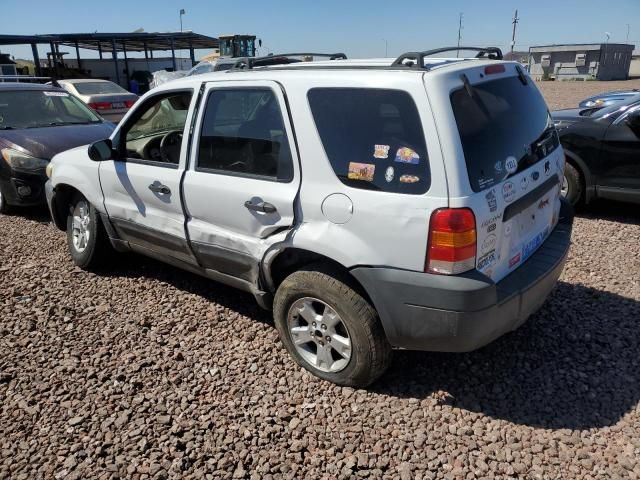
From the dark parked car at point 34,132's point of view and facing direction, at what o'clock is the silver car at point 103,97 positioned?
The silver car is roughly at 8 o'clock from the dark parked car.

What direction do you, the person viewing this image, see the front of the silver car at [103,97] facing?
facing away from the viewer and to the left of the viewer

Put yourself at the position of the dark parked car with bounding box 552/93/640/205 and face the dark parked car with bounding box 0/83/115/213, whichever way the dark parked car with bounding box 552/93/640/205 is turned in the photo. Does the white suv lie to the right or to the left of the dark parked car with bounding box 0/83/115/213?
left

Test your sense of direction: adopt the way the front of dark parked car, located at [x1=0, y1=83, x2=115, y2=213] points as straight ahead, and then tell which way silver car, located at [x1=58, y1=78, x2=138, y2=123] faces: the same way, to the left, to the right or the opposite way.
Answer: the opposite way

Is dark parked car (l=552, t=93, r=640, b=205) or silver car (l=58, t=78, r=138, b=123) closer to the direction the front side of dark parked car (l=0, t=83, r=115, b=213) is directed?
the dark parked car

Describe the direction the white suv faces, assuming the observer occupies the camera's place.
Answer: facing away from the viewer and to the left of the viewer

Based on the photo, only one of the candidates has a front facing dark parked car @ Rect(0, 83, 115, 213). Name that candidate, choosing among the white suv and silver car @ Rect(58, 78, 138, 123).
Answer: the white suv
